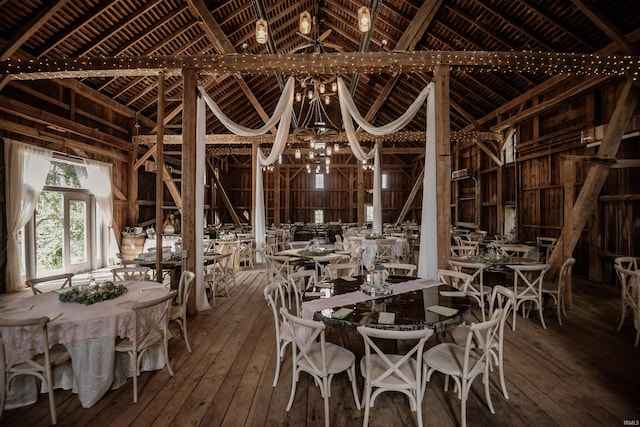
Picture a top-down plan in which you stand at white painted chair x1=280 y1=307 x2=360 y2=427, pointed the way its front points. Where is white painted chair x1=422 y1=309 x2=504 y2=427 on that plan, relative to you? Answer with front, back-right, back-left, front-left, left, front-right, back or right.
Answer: front-right

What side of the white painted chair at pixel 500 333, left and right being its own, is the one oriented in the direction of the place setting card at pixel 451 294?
front

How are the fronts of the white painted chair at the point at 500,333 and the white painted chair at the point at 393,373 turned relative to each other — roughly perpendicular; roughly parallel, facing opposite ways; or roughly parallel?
roughly perpendicular

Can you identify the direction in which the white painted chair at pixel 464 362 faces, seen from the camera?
facing away from the viewer and to the left of the viewer

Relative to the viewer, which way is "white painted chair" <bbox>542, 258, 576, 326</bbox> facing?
to the viewer's left

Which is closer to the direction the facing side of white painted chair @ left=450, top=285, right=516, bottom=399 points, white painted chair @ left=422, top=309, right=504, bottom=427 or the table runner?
the table runner

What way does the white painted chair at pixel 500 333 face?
to the viewer's left

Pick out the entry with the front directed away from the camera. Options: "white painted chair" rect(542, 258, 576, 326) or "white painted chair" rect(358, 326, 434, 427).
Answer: "white painted chair" rect(358, 326, 434, 427)

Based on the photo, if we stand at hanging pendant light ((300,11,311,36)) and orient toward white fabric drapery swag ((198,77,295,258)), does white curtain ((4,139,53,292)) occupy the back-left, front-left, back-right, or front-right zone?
front-left

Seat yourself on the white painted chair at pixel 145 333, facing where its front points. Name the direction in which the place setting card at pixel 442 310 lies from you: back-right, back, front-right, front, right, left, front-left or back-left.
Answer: back

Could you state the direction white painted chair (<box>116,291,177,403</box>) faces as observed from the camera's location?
facing away from the viewer and to the left of the viewer

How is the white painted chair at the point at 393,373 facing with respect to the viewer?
away from the camera

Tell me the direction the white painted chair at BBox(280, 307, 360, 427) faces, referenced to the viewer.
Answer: facing away from the viewer and to the right of the viewer

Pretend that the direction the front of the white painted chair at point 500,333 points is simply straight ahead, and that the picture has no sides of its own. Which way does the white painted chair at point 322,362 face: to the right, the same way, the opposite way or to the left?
to the right
